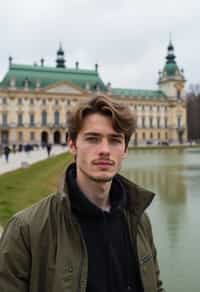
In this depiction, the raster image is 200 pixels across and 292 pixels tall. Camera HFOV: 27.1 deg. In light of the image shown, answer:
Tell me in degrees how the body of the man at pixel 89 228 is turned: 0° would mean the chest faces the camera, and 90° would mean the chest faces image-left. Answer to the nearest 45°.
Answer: approximately 315°

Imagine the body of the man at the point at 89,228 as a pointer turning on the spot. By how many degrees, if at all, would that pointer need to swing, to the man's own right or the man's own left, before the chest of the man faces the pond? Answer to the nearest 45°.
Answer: approximately 135° to the man's own left
